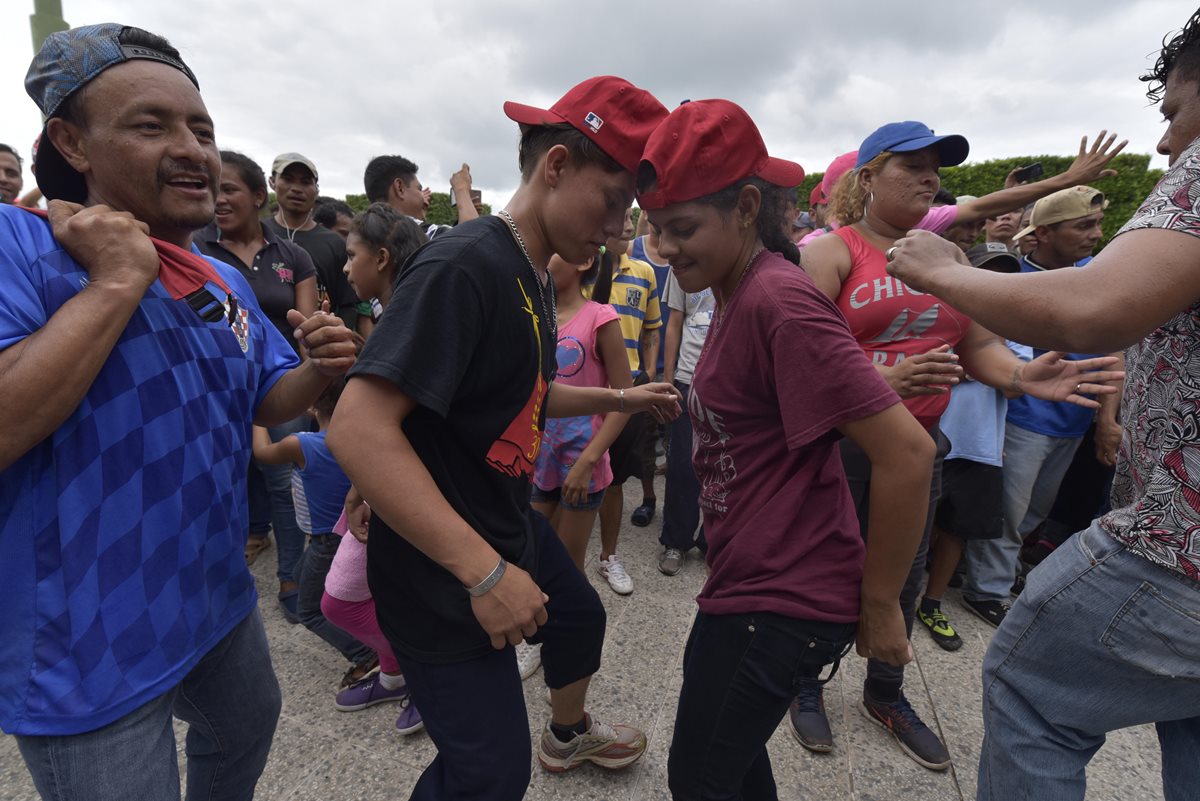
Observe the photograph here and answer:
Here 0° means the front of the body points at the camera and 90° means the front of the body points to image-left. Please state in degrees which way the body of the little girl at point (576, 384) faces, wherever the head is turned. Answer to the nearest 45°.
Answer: approximately 45°

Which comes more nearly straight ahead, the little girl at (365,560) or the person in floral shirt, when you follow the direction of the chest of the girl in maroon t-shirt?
the little girl

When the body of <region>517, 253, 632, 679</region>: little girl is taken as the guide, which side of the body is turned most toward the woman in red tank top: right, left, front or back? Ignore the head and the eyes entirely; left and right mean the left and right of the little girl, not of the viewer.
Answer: left

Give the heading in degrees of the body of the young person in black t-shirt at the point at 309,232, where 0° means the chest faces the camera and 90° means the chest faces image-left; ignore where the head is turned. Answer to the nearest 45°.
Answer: approximately 0°

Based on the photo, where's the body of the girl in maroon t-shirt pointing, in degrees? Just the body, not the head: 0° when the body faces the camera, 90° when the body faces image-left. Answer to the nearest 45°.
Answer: approximately 90°

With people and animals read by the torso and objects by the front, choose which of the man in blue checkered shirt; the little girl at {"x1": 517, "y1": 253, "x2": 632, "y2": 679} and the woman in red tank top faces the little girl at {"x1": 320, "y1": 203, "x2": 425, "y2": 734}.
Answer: the little girl at {"x1": 517, "y1": 253, "x2": 632, "y2": 679}
